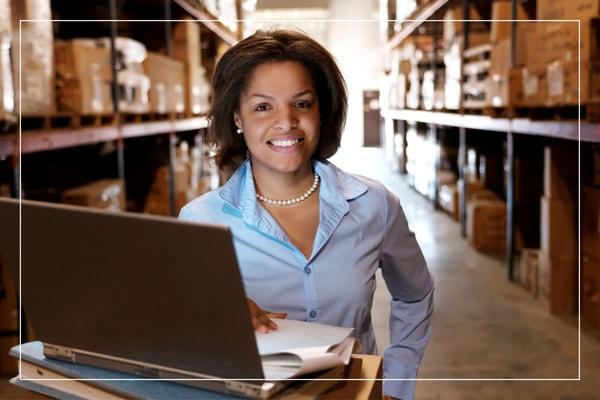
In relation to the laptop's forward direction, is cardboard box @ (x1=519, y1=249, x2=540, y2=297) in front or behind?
in front

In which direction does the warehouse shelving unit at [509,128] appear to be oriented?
to the viewer's left

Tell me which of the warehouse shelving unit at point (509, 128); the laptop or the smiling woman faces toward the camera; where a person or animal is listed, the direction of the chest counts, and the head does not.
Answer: the smiling woman

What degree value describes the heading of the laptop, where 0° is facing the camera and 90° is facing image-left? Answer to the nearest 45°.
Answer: approximately 225°

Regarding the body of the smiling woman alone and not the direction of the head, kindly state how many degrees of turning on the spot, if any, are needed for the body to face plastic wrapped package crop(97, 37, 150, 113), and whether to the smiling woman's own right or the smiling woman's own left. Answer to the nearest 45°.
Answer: approximately 180°

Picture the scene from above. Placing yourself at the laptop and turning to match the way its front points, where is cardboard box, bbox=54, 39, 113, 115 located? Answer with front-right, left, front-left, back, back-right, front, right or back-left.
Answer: front-left

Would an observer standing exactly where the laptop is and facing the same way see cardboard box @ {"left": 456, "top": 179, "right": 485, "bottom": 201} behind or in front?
in front

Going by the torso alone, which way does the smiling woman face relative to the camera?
toward the camera

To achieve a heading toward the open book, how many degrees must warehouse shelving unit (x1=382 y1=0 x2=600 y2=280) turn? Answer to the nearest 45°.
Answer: approximately 90° to its left

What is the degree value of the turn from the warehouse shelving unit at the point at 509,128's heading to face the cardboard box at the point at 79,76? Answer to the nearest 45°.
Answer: approximately 45° to its left

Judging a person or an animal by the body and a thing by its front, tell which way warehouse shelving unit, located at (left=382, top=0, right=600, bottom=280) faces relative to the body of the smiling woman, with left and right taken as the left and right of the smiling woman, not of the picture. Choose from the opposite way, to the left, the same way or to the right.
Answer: to the right

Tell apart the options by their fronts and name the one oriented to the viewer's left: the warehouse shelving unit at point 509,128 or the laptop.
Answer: the warehouse shelving unit

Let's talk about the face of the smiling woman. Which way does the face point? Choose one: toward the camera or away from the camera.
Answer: toward the camera
